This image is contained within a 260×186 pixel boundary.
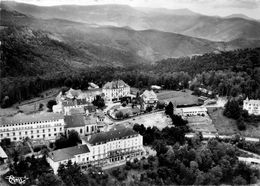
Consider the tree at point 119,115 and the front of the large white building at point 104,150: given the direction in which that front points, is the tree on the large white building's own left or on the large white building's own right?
on the large white building's own left

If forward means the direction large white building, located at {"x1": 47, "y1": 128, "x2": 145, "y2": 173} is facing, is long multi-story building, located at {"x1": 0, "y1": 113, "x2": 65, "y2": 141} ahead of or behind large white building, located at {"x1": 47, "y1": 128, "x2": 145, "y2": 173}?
behind

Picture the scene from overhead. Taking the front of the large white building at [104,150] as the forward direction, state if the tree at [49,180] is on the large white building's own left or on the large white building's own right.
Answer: on the large white building's own right

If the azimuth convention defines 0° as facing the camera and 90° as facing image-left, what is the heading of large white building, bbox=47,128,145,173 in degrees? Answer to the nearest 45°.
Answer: approximately 315°

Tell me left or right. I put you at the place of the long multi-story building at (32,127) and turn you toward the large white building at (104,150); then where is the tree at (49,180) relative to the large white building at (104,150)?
right

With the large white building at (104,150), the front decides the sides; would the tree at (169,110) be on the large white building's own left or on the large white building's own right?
on the large white building's own left

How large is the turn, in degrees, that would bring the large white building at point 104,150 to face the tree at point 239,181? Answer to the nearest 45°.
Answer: approximately 45° to its left

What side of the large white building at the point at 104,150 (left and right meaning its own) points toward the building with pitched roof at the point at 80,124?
back
